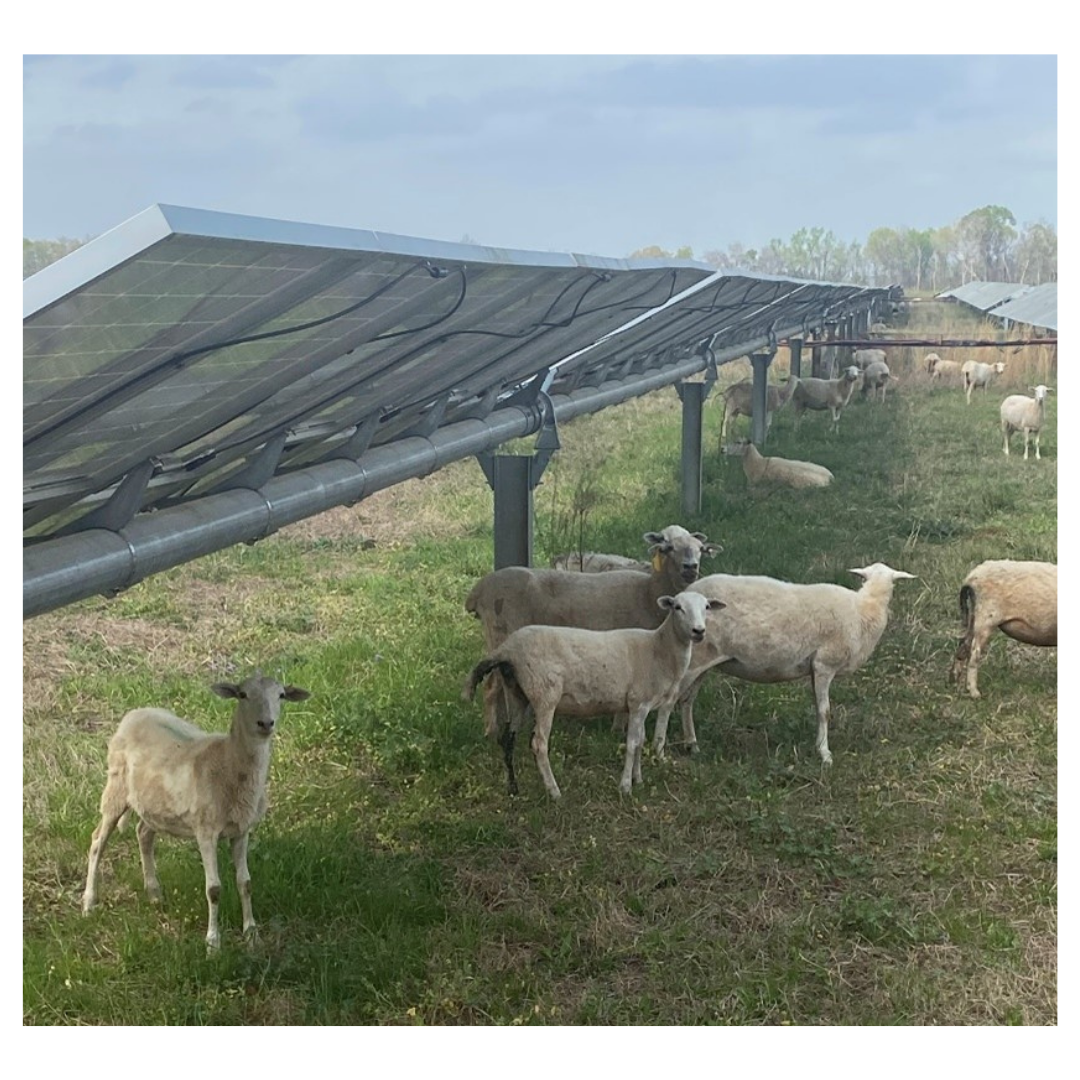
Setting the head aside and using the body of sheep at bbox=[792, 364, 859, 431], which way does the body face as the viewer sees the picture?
to the viewer's right

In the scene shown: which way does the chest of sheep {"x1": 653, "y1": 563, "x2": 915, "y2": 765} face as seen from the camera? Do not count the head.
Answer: to the viewer's right

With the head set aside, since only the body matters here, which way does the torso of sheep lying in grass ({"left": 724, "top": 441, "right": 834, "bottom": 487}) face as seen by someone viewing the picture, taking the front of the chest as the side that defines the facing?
to the viewer's left

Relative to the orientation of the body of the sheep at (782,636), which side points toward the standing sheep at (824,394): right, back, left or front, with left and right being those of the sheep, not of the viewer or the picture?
left

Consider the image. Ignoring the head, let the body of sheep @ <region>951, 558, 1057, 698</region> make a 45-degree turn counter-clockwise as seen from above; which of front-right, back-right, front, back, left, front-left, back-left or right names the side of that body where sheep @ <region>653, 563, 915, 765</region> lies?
back

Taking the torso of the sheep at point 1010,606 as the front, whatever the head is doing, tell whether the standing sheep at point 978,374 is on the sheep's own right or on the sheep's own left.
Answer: on the sheep's own left

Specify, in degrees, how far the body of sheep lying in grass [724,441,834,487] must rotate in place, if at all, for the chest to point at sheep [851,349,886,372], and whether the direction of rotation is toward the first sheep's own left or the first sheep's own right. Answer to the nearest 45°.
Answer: approximately 90° to the first sheep's own right

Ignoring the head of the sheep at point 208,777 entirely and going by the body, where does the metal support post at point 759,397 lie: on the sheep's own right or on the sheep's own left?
on the sheep's own left

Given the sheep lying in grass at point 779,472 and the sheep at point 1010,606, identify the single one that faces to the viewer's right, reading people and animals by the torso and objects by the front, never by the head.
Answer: the sheep

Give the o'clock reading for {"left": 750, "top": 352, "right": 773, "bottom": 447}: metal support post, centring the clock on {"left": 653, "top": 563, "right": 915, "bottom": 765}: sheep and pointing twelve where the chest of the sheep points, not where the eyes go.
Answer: The metal support post is roughly at 9 o'clock from the sheep.

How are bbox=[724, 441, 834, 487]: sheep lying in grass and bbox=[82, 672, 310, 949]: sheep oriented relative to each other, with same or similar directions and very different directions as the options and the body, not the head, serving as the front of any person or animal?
very different directions

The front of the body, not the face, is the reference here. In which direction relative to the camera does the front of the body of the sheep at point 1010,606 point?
to the viewer's right

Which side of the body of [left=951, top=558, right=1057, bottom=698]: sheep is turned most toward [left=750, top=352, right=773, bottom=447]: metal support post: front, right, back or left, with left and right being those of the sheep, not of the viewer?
left

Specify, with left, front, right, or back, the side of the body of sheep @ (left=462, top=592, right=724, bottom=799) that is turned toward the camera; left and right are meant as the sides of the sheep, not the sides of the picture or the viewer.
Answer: right
